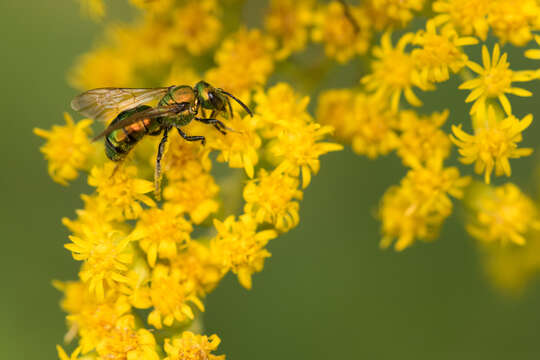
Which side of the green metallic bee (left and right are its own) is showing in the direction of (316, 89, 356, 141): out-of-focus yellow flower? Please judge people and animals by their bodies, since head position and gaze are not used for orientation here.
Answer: front

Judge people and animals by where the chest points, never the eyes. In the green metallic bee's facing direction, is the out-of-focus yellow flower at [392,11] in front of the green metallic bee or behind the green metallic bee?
in front

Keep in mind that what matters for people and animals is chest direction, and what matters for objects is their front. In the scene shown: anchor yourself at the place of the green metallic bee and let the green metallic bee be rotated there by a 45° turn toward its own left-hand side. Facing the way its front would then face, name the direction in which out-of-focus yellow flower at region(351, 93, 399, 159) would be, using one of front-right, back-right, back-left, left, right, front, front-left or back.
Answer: front-right

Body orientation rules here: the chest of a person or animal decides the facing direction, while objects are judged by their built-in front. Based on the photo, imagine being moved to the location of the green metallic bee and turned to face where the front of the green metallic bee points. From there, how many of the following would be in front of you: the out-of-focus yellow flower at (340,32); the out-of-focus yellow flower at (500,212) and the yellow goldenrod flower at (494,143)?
3

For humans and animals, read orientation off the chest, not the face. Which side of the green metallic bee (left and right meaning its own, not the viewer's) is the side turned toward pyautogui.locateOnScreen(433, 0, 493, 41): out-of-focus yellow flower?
front

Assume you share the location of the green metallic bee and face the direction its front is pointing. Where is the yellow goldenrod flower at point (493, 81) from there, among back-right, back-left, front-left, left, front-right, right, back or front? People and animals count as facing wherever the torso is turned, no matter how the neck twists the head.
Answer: front

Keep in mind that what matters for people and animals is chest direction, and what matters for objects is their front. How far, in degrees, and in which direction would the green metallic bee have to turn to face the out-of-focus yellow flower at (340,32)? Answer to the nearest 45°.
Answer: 0° — it already faces it

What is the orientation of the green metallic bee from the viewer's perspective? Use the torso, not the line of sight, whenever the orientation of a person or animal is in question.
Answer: to the viewer's right

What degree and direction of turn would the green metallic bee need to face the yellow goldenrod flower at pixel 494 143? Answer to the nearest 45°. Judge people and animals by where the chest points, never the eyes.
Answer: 0° — it already faces it

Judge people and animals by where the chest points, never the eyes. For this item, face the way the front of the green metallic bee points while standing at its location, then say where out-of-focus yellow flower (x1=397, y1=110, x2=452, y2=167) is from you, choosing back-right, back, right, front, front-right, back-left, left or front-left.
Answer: front

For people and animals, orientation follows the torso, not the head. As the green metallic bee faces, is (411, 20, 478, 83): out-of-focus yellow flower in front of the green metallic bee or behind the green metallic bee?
in front
